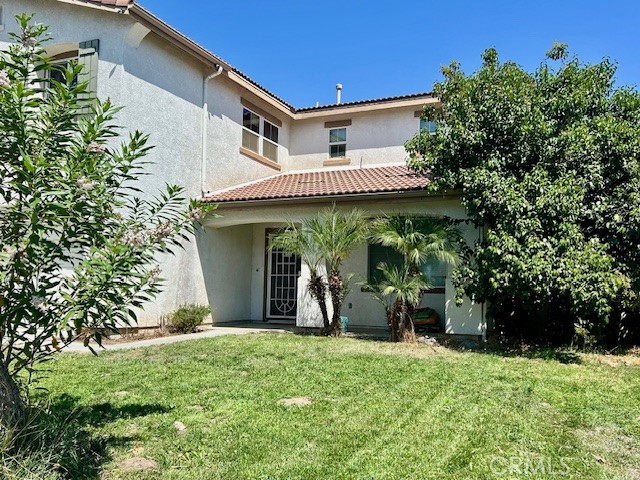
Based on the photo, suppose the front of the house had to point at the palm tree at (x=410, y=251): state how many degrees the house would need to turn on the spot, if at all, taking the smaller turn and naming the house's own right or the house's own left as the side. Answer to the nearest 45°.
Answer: approximately 45° to the house's own left

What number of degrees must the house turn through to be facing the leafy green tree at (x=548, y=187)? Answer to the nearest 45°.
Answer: approximately 45° to its left

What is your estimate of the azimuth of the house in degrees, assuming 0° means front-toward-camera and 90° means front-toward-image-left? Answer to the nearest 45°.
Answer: approximately 0°

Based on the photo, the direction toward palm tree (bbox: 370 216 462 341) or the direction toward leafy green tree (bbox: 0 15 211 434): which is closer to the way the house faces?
the leafy green tree

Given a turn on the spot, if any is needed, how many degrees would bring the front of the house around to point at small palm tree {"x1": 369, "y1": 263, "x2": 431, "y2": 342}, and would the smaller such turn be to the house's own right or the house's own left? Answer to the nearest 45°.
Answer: approximately 45° to the house's own left
